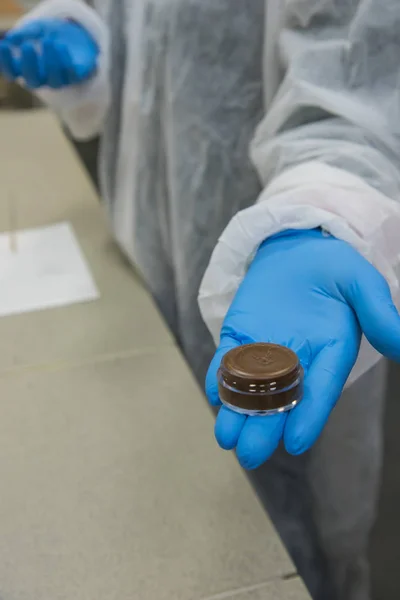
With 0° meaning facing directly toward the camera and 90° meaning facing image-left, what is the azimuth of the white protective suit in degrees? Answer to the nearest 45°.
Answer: approximately 45°
